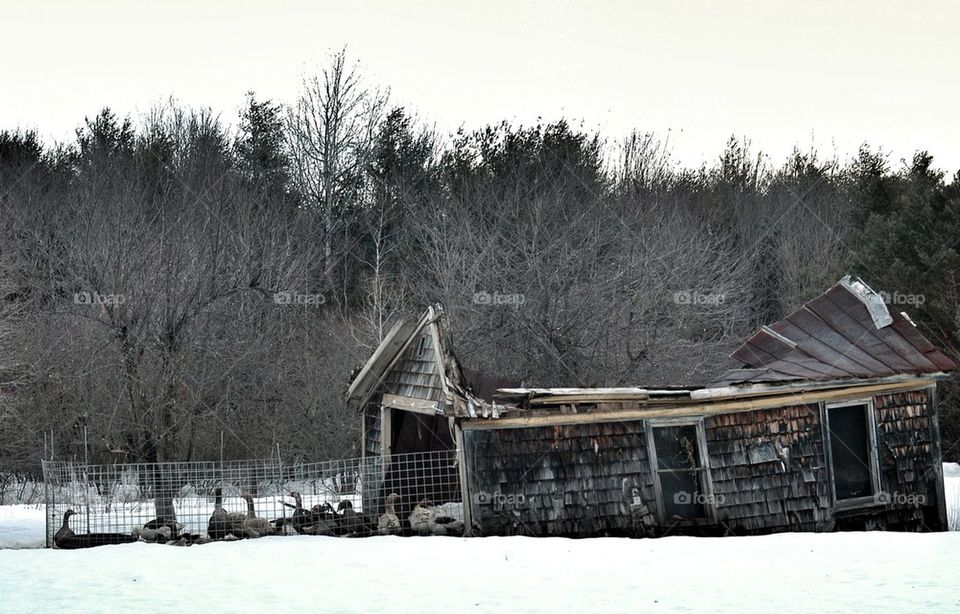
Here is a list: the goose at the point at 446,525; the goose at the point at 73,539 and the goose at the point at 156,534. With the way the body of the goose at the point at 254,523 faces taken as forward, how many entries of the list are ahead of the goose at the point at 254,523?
2

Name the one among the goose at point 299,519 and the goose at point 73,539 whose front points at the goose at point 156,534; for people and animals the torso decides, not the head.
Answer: the goose at point 299,519

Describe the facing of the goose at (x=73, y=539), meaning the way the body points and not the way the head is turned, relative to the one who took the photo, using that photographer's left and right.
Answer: facing to the left of the viewer

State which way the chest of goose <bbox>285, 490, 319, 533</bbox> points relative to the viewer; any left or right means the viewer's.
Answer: facing to the left of the viewer

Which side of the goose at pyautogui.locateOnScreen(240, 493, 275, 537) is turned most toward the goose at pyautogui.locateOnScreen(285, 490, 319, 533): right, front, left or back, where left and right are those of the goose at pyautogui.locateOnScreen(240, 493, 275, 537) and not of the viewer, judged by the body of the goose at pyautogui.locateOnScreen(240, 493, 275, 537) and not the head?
back

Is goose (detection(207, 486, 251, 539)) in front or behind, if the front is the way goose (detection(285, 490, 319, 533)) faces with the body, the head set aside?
in front

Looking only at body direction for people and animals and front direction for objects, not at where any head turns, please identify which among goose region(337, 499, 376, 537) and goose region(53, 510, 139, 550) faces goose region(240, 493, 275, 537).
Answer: goose region(337, 499, 376, 537)

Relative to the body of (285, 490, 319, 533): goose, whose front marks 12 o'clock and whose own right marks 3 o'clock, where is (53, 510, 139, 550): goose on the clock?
(53, 510, 139, 550): goose is roughly at 12 o'clock from (285, 490, 319, 533): goose.

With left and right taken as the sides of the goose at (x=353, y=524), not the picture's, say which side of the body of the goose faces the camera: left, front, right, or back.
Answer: left

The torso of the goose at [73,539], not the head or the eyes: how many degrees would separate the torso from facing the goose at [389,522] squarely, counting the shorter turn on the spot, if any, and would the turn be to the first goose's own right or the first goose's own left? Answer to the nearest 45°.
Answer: approximately 180°

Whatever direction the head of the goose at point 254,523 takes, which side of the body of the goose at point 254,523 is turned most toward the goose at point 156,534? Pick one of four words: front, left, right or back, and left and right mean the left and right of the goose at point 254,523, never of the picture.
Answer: front

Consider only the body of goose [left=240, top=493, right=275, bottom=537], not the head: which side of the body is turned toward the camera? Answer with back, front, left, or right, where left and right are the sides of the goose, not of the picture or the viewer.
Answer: left
